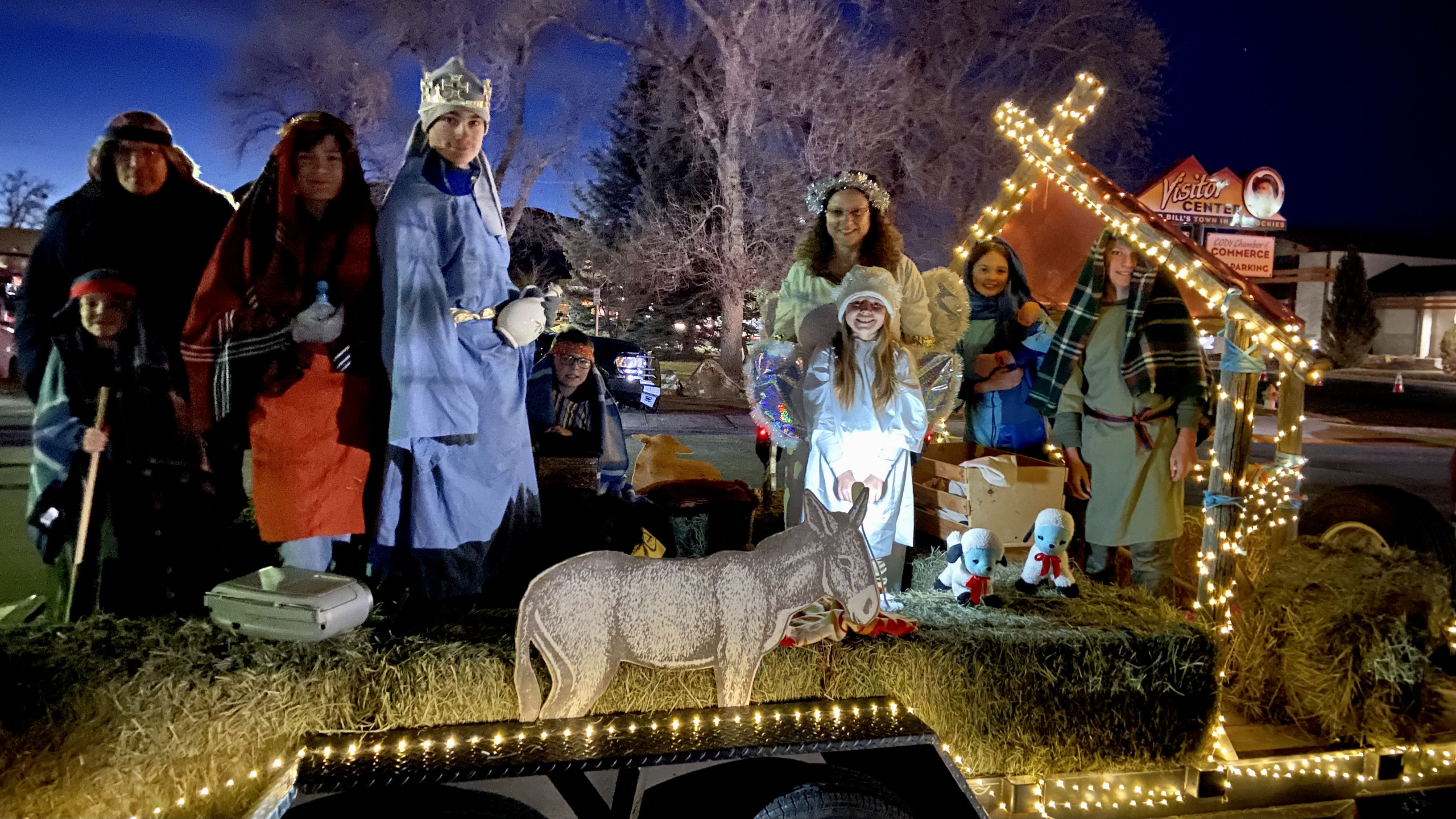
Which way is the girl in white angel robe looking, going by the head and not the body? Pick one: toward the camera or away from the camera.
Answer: toward the camera

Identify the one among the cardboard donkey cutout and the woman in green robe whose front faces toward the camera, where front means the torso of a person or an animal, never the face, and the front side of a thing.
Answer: the woman in green robe

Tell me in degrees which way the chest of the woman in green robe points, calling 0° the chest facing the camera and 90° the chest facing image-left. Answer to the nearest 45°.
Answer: approximately 0°

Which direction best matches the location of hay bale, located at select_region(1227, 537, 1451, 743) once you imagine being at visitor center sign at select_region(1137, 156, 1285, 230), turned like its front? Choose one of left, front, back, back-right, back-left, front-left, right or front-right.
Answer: front

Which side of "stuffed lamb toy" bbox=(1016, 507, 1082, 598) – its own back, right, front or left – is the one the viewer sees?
front

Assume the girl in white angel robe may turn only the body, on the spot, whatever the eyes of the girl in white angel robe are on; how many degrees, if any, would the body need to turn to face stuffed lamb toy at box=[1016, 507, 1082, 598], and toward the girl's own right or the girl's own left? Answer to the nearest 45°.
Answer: approximately 135° to the girl's own left

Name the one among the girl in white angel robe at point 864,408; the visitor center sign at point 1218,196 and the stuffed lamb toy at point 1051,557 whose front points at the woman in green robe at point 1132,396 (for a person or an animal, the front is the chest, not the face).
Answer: the visitor center sign

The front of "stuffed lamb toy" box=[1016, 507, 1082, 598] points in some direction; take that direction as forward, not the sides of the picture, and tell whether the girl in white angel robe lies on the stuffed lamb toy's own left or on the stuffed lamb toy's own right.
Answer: on the stuffed lamb toy's own right

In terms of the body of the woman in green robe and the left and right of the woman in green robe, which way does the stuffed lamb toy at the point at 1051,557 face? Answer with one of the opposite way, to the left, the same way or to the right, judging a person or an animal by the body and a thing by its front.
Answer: the same way

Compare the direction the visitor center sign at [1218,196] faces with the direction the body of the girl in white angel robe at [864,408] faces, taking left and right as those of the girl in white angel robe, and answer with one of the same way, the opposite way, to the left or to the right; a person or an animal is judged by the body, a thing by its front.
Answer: the same way

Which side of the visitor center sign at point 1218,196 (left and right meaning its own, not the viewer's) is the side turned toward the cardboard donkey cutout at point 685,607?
front

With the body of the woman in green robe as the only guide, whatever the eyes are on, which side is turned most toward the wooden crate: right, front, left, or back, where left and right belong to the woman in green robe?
right

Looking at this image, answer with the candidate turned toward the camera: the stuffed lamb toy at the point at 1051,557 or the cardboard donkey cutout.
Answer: the stuffed lamb toy

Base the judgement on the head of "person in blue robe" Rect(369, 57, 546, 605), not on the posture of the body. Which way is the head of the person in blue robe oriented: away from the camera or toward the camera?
toward the camera

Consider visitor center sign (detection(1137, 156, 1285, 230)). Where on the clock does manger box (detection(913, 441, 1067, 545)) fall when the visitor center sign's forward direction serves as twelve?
The manger box is roughly at 12 o'clock from the visitor center sign.

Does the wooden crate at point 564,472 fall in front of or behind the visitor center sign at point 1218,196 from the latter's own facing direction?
in front
